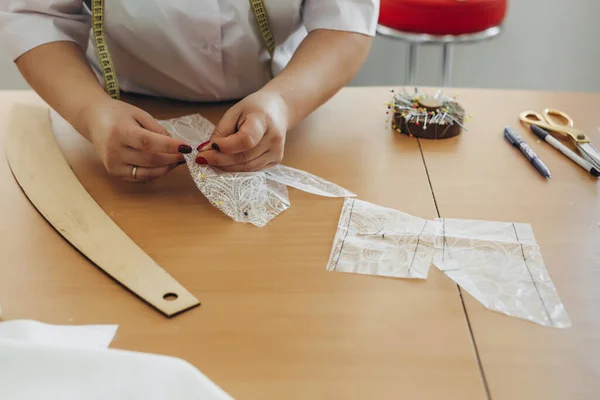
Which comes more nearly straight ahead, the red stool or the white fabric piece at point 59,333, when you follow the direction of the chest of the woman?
the white fabric piece

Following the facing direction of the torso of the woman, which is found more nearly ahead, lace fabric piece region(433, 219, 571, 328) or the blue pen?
the lace fabric piece

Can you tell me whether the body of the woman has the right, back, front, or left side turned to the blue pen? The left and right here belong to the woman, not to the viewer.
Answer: left

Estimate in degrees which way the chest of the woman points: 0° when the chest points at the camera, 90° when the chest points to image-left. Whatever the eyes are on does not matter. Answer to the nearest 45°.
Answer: approximately 0°

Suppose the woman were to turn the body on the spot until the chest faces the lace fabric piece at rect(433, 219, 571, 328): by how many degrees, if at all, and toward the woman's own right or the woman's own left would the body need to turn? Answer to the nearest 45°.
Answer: approximately 45° to the woman's own left

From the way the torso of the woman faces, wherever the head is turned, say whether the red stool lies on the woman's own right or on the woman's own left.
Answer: on the woman's own left
